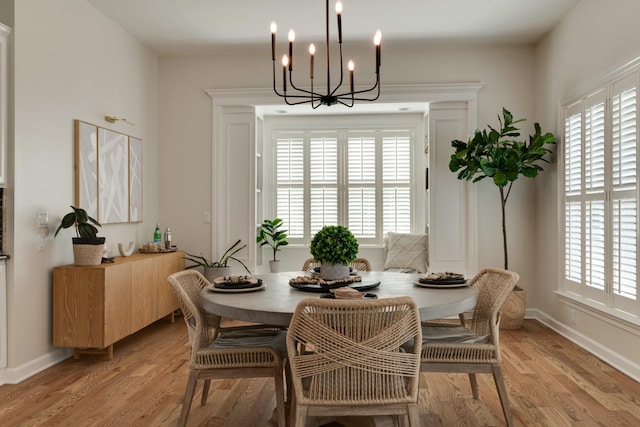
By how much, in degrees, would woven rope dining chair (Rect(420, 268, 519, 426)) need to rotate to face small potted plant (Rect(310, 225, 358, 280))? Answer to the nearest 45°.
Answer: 0° — it already faces it

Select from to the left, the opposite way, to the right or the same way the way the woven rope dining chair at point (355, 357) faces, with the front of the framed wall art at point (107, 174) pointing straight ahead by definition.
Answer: to the left

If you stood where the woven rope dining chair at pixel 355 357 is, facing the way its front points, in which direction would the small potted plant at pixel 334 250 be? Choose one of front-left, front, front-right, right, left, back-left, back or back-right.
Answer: front

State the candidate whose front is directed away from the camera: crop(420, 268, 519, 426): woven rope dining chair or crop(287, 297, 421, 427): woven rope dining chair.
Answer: crop(287, 297, 421, 427): woven rope dining chair

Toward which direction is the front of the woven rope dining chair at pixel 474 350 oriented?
to the viewer's left

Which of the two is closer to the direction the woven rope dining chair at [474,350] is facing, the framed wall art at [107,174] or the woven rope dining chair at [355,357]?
the framed wall art

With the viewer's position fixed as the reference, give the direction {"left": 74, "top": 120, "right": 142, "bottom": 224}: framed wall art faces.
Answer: facing the viewer and to the right of the viewer

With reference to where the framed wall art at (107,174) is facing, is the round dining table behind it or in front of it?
in front

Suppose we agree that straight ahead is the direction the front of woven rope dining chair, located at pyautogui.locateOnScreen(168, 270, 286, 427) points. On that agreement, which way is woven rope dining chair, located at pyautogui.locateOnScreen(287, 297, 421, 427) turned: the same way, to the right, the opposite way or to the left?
to the left

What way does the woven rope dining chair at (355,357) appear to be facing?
away from the camera

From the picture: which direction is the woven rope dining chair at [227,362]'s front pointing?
to the viewer's right

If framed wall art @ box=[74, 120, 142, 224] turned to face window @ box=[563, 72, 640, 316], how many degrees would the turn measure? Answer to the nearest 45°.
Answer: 0° — it already faces it
